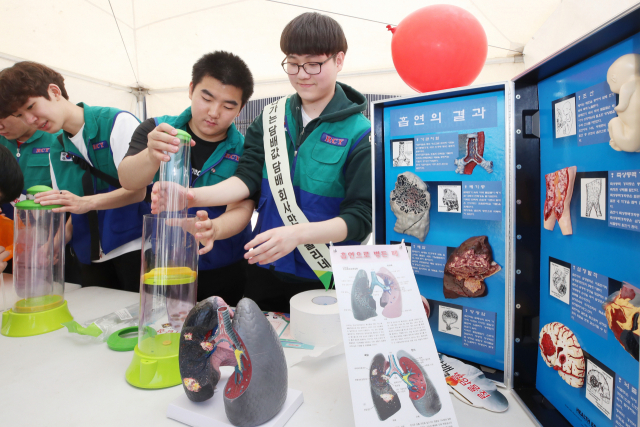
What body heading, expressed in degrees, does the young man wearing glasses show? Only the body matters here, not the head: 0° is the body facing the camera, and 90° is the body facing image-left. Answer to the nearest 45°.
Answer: approximately 45°

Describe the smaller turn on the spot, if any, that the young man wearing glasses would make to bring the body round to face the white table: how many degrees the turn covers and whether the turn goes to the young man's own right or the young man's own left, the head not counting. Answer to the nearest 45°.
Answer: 0° — they already face it

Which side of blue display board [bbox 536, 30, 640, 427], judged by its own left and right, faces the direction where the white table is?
front

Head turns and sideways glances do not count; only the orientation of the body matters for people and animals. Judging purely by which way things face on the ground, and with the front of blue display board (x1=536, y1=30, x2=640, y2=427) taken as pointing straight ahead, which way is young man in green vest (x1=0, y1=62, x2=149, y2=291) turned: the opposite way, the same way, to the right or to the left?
to the left

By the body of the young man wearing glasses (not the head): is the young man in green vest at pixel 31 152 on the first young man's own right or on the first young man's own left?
on the first young man's own right

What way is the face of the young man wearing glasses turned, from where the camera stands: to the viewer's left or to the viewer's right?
to the viewer's left

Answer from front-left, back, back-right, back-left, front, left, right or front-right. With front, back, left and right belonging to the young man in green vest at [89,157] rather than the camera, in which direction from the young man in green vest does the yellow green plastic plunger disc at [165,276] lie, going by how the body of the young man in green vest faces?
front-left

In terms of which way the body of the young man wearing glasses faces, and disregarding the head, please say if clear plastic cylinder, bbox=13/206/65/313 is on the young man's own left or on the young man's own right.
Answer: on the young man's own right

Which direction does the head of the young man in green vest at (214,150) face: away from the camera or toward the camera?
toward the camera

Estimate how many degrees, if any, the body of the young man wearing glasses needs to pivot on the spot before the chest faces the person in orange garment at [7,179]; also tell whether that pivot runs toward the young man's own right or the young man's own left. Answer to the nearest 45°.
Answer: approximately 45° to the young man's own right

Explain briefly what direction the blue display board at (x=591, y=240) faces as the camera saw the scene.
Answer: facing the viewer and to the left of the viewer

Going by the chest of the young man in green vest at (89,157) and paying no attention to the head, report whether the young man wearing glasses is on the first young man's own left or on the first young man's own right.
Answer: on the first young man's own left
